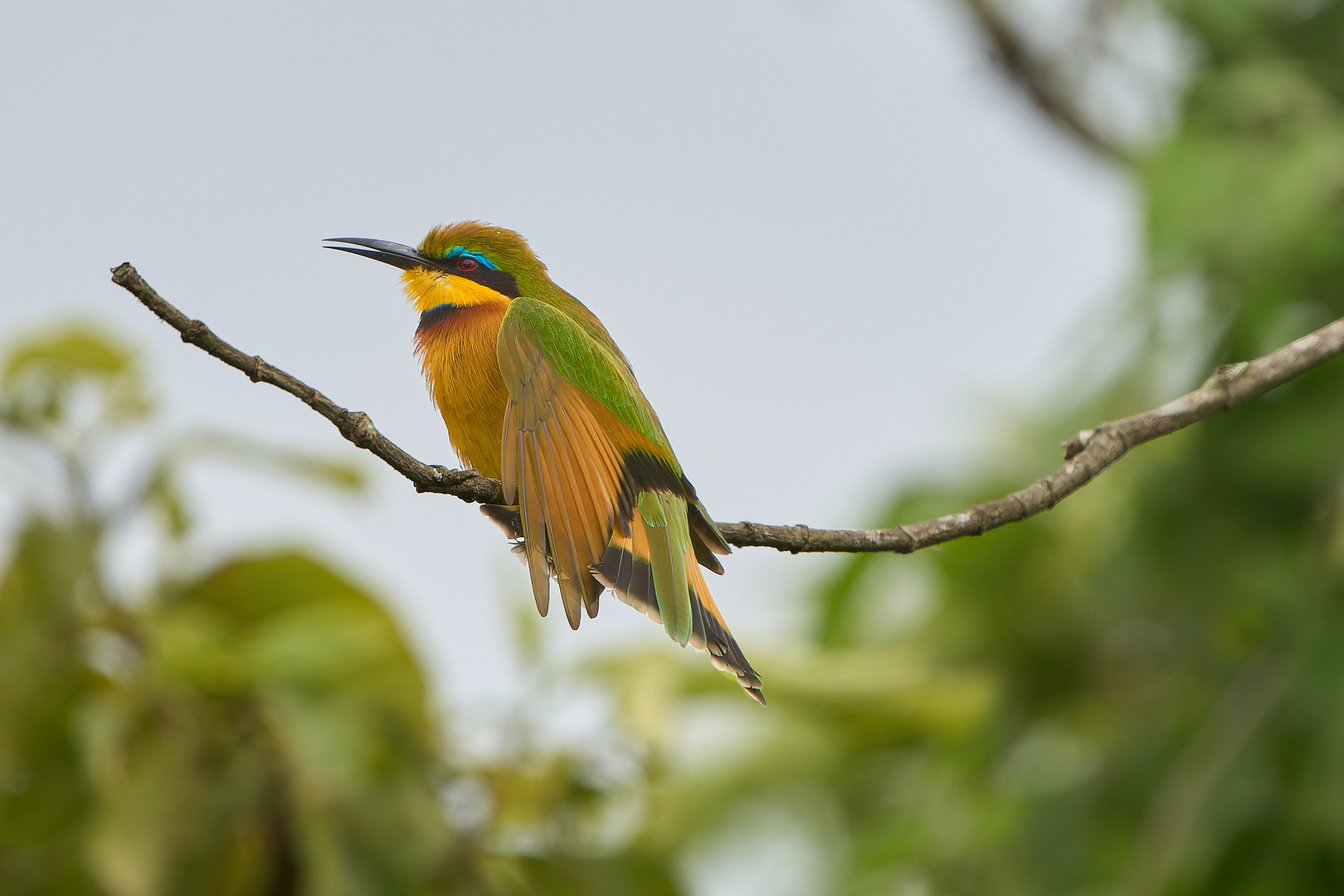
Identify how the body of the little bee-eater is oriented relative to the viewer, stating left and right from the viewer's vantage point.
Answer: facing to the left of the viewer
